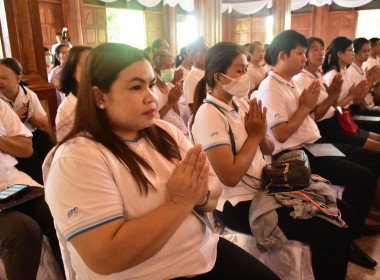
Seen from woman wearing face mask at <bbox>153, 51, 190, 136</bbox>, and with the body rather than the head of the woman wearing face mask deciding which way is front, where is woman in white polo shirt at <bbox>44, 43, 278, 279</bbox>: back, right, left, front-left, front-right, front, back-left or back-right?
front-right

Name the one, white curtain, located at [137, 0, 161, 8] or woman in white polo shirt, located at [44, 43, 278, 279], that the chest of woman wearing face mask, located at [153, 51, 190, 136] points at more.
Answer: the woman in white polo shirt

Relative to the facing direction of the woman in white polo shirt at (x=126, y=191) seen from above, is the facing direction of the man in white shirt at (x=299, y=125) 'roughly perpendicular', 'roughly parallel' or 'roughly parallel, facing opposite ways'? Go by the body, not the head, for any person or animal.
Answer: roughly parallel

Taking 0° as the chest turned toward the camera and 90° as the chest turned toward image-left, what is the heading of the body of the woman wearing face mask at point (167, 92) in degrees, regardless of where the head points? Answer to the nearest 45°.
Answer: approximately 315°

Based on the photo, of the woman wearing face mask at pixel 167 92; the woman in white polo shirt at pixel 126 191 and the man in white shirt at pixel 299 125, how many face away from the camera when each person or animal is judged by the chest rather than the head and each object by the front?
0

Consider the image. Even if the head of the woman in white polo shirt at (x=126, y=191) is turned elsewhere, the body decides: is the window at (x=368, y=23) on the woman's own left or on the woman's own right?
on the woman's own left

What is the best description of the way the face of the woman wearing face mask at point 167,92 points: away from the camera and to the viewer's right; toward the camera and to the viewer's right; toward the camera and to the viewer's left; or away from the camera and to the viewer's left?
toward the camera and to the viewer's right

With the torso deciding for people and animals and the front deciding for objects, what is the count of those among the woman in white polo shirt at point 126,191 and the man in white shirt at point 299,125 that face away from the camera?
0

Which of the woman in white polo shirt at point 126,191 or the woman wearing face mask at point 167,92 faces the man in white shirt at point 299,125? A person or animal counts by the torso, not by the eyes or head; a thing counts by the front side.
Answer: the woman wearing face mask

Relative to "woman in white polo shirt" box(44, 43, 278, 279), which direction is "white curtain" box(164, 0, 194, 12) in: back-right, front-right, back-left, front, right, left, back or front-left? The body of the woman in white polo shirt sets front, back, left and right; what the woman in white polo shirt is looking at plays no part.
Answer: back-left

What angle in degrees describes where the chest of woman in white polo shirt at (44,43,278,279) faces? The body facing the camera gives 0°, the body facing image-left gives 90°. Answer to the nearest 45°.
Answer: approximately 315°

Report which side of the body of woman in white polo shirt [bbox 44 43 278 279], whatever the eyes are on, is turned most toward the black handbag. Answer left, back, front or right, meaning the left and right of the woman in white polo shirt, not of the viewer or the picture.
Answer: left

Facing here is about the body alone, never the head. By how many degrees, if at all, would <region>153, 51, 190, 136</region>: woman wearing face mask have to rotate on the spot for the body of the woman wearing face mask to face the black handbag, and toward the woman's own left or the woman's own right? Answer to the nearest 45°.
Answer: approximately 45° to the woman's own right

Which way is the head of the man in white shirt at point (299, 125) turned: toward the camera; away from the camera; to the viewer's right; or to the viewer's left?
to the viewer's right

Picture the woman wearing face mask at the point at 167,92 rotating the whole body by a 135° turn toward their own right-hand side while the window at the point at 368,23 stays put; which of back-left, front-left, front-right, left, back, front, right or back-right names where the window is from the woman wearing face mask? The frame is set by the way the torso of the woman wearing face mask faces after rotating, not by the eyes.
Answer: back-right

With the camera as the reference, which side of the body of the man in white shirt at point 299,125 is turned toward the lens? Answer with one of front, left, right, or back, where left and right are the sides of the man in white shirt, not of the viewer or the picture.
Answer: right

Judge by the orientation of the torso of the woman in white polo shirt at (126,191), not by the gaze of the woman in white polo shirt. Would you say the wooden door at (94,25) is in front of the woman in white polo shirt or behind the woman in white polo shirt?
behind

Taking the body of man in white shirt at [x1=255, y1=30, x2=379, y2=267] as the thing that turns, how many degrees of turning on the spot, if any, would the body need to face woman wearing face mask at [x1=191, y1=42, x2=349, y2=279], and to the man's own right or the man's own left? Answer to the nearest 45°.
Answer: approximately 90° to the man's own right
